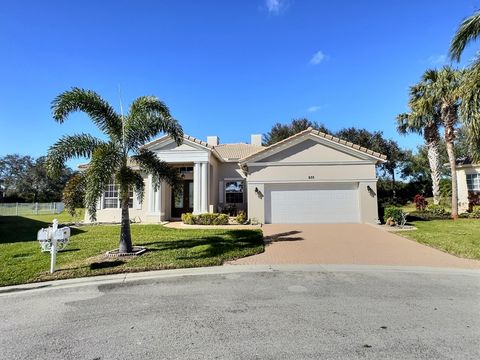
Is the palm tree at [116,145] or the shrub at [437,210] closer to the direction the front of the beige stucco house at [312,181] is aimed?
the palm tree

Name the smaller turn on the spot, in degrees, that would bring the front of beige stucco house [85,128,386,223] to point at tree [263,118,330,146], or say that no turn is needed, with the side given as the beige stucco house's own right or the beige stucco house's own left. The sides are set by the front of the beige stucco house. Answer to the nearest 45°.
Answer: approximately 180°

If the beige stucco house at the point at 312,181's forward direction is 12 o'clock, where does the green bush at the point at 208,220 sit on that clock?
The green bush is roughly at 1 o'clock from the beige stucco house.

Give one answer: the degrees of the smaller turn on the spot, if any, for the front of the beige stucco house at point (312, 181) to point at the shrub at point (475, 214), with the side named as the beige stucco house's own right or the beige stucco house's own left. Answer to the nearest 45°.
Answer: approximately 90° to the beige stucco house's own left

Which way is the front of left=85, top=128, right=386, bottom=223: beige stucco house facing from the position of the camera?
facing the viewer

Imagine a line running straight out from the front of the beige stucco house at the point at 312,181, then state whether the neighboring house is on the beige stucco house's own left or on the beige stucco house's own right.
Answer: on the beige stucco house's own left

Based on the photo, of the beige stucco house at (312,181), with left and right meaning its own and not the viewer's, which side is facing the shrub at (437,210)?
left

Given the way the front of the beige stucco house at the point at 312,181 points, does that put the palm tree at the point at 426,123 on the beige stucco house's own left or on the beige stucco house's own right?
on the beige stucco house's own left

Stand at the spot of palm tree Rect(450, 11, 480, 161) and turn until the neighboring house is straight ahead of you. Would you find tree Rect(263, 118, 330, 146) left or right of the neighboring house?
left

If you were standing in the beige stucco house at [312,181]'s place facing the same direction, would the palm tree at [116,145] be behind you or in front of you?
in front

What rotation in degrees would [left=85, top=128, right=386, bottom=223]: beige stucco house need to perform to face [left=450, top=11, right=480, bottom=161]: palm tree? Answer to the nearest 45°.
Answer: approximately 45° to its left

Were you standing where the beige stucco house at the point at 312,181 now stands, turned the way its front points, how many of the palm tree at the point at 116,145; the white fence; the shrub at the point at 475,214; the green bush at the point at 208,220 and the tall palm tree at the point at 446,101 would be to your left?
2

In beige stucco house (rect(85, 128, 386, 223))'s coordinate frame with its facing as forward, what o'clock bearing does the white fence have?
The white fence is roughly at 4 o'clock from the beige stucco house.

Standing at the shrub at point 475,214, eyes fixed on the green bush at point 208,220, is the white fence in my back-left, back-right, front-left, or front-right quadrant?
front-right
